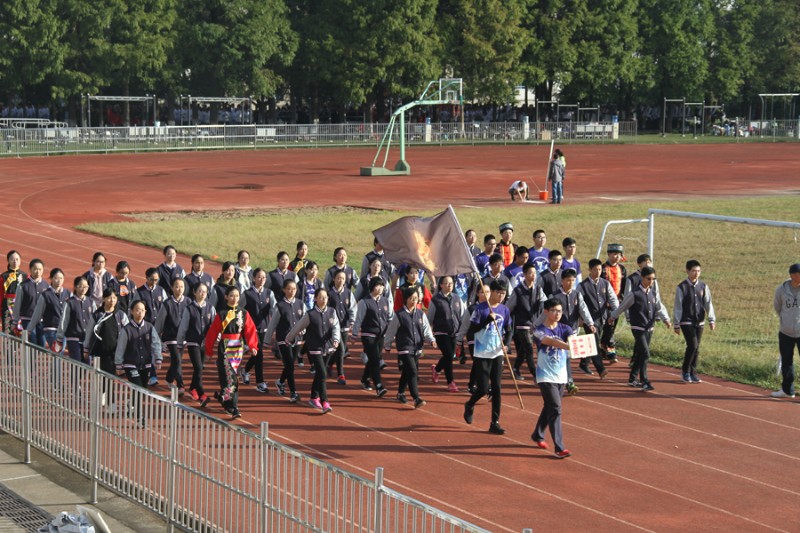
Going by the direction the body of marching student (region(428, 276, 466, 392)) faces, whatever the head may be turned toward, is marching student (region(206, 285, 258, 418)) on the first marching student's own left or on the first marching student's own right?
on the first marching student's own right

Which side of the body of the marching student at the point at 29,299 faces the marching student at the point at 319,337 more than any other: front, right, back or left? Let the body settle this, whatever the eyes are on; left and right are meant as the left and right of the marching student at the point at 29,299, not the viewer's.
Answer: front

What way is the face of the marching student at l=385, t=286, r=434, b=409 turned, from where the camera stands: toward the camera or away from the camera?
toward the camera

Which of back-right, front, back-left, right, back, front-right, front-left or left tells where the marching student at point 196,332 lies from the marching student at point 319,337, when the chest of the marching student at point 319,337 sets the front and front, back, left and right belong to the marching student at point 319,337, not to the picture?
back-right

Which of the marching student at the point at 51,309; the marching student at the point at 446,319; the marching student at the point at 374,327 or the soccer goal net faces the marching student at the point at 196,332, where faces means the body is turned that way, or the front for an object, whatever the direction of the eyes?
the marching student at the point at 51,309

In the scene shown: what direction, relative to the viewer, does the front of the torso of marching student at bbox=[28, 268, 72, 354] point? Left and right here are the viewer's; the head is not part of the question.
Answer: facing the viewer and to the right of the viewer

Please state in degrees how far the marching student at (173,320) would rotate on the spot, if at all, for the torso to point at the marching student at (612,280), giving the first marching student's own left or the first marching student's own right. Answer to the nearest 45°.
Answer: approximately 45° to the first marching student's own left

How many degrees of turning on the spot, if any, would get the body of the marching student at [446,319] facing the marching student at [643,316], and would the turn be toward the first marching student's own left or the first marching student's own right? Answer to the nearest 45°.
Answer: approximately 45° to the first marching student's own left

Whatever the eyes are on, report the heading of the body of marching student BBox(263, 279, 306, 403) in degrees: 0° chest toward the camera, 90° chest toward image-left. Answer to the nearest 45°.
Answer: approximately 315°
